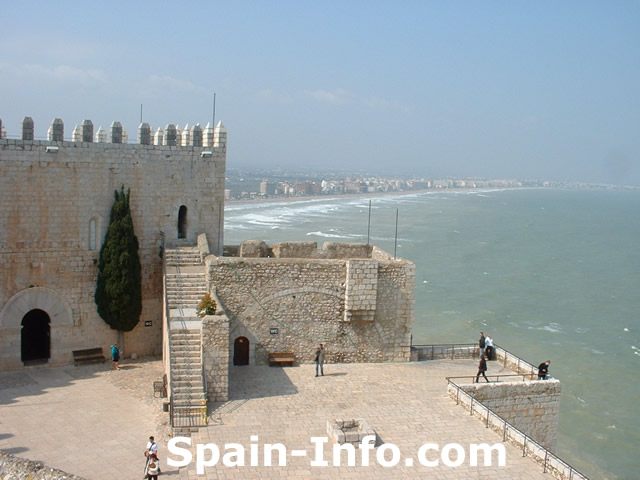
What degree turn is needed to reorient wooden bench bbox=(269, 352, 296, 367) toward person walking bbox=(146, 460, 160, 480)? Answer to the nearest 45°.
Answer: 0° — it already faces them

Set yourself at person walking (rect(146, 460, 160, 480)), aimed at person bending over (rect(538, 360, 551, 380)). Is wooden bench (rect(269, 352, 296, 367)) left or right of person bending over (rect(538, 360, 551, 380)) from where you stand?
left

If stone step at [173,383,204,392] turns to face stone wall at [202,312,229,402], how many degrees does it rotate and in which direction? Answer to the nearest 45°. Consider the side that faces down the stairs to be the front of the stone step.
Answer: approximately 135° to its left

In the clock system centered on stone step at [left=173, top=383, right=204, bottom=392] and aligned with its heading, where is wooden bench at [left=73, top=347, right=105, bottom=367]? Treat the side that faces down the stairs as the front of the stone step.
The wooden bench is roughly at 5 o'clock from the stone step.

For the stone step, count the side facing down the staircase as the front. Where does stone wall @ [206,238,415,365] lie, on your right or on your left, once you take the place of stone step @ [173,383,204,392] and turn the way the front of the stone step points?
on your left

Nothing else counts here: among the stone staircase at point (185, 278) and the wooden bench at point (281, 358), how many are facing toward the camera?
2

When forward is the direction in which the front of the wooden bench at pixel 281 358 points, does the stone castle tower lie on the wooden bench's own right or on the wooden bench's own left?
on the wooden bench's own right

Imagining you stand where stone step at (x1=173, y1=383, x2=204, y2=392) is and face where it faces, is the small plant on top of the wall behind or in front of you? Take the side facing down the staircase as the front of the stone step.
behind

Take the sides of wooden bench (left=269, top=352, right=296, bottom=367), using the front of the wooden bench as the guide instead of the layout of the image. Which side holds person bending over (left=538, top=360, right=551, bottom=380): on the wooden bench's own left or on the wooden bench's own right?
on the wooden bench's own left

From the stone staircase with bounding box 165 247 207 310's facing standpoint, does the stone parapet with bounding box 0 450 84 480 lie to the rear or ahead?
ahead

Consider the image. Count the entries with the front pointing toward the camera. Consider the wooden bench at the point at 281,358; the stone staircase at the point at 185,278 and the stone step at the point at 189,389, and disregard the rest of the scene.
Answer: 3

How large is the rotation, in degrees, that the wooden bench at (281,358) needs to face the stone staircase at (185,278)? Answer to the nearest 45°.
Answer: approximately 90° to its right
